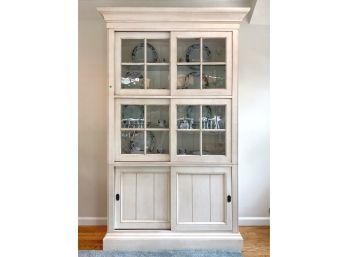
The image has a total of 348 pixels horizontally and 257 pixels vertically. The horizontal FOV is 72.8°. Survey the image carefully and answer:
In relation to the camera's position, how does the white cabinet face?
facing the viewer

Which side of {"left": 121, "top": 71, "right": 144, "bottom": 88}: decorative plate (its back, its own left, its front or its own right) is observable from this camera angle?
front

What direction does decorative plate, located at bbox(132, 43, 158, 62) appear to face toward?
toward the camera

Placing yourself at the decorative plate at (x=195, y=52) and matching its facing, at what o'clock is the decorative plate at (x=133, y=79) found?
the decorative plate at (x=133, y=79) is roughly at 3 o'clock from the decorative plate at (x=195, y=52).

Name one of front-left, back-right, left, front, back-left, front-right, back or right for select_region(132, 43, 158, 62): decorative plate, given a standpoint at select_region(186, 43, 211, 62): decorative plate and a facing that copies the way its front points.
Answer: right

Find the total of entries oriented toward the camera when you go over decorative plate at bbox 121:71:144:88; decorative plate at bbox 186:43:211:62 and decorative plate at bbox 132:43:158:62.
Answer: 3

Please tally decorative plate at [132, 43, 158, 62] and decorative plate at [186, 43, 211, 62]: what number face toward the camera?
2

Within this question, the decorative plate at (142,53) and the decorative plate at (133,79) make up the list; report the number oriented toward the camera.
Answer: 2
